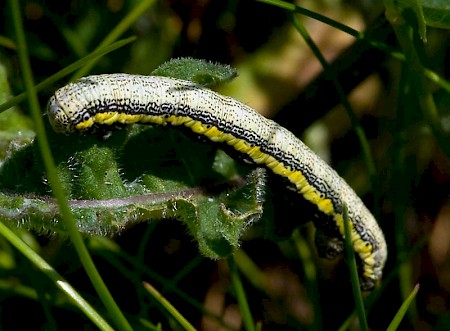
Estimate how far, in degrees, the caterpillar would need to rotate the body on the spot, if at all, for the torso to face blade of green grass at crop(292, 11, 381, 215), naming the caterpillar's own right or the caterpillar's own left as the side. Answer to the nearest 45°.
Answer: approximately 135° to the caterpillar's own right

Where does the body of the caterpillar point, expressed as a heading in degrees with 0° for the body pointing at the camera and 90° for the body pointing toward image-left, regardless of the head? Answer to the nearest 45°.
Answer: approximately 90°

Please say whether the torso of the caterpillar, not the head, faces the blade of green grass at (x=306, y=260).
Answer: no
